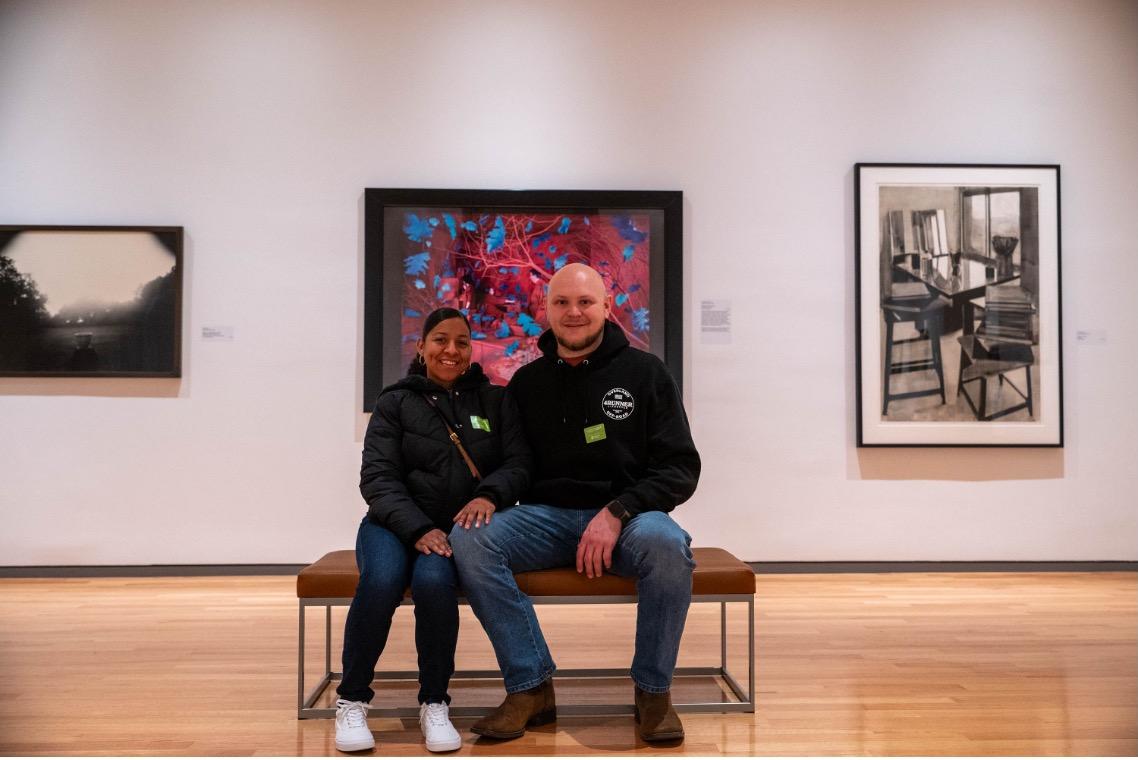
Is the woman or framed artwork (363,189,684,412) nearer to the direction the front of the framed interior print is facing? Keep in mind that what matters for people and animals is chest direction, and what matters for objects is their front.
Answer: the woman

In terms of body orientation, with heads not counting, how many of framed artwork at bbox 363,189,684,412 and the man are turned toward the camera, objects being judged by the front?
2

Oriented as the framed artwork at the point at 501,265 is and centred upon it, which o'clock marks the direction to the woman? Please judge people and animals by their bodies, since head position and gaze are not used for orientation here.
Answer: The woman is roughly at 12 o'clock from the framed artwork.

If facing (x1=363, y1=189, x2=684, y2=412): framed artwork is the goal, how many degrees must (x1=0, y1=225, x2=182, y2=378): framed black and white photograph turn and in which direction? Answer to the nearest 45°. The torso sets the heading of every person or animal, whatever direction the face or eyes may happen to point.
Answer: approximately 45° to its left

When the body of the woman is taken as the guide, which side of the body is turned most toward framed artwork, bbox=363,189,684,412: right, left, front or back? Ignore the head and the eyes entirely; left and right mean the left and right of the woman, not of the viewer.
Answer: back

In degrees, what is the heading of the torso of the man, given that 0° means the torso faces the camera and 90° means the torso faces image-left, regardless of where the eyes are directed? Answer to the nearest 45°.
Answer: approximately 0°

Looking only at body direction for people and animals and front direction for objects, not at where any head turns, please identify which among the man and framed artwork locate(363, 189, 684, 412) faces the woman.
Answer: the framed artwork

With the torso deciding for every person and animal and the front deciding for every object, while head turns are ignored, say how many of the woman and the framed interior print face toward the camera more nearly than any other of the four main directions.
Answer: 2
